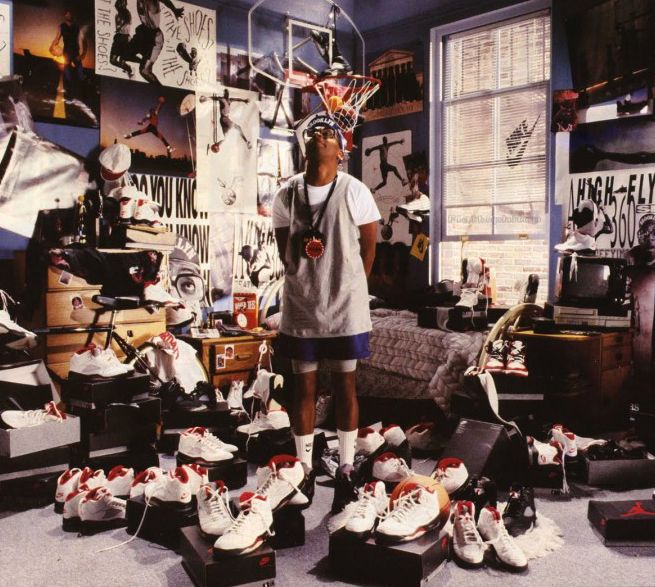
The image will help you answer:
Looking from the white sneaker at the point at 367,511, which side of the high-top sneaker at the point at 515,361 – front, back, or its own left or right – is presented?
front

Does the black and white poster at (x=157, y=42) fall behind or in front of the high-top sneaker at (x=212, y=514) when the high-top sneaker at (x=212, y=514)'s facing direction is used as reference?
behind

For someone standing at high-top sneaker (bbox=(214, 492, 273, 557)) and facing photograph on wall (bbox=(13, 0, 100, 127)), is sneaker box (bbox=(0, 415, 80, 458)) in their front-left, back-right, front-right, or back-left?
front-left

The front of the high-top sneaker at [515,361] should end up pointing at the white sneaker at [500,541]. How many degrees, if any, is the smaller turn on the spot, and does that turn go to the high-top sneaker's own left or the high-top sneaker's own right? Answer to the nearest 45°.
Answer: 0° — it already faces it

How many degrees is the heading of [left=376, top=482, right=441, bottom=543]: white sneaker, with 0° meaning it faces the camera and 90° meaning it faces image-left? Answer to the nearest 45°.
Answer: approximately 45°

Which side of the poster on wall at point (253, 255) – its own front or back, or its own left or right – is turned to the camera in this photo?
front

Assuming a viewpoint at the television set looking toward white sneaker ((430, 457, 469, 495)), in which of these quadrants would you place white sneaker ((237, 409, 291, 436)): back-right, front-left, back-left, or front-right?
front-right

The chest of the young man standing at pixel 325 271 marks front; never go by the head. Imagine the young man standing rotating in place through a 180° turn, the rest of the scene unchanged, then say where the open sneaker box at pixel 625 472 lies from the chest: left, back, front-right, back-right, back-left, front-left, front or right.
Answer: right

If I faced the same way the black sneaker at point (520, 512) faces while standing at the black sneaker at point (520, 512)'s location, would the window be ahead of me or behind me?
behind

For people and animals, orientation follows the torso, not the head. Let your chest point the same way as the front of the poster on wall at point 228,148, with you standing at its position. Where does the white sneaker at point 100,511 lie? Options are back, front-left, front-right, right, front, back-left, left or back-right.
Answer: front

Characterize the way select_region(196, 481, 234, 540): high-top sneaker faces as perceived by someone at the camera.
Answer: facing the viewer

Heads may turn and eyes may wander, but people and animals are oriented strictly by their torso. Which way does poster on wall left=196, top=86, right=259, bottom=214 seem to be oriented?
toward the camera
